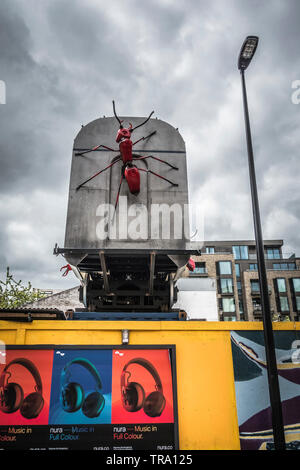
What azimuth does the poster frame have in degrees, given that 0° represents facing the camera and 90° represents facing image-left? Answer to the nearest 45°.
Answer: approximately 0°

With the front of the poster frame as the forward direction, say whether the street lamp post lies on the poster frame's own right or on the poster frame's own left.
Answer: on the poster frame's own left
